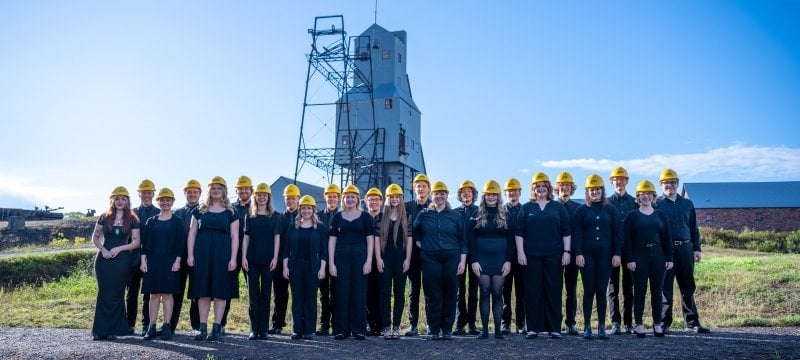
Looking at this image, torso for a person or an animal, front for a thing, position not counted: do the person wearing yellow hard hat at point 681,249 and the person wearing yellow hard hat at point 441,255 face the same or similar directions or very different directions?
same or similar directions

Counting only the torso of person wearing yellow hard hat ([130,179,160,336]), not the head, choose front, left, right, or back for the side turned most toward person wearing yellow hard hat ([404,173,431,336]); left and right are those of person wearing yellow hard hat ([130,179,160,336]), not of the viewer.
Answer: left

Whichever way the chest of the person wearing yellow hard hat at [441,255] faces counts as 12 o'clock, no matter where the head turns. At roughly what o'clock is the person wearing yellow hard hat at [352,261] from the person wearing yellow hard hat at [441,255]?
the person wearing yellow hard hat at [352,261] is roughly at 3 o'clock from the person wearing yellow hard hat at [441,255].

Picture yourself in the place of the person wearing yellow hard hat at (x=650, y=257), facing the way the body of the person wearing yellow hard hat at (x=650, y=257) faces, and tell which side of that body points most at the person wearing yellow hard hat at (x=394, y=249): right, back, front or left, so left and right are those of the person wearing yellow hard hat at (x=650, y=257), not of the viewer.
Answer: right

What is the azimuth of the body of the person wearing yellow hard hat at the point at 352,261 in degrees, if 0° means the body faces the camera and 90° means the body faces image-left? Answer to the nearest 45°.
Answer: approximately 0°

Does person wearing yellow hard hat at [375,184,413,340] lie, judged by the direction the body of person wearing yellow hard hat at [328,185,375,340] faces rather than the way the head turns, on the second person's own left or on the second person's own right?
on the second person's own left

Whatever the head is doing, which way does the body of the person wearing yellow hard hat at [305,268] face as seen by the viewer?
toward the camera

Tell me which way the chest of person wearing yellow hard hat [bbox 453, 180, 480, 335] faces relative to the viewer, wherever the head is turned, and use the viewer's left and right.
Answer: facing the viewer

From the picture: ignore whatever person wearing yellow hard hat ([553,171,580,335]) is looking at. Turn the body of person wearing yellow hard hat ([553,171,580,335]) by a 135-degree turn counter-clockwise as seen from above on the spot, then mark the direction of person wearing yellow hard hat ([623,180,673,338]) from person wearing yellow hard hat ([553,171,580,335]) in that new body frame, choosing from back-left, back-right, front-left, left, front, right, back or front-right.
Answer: front-right

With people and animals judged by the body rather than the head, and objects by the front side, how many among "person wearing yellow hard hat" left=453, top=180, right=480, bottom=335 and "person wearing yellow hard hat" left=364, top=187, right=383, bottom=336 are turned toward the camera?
2

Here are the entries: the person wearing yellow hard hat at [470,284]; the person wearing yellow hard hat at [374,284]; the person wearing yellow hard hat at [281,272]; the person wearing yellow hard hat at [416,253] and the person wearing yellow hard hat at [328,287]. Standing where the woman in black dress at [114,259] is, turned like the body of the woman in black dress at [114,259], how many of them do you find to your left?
5

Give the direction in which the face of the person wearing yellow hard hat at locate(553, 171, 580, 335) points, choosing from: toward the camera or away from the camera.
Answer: toward the camera

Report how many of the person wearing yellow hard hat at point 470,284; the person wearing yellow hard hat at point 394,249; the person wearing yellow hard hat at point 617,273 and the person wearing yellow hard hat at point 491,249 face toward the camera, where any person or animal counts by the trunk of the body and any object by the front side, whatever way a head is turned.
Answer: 4

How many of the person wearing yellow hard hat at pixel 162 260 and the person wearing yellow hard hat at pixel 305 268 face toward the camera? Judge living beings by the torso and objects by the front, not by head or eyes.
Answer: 2

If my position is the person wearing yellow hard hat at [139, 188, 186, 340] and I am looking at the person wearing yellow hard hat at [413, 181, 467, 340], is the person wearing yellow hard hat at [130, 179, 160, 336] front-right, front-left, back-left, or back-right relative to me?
back-left

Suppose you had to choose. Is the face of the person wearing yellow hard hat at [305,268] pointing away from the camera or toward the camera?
toward the camera

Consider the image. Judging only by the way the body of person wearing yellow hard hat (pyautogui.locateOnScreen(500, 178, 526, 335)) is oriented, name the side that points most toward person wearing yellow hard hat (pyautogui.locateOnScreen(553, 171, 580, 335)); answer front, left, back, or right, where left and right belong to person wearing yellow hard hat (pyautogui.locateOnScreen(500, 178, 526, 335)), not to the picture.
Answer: left

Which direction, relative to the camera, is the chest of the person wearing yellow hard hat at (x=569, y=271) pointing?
toward the camera
